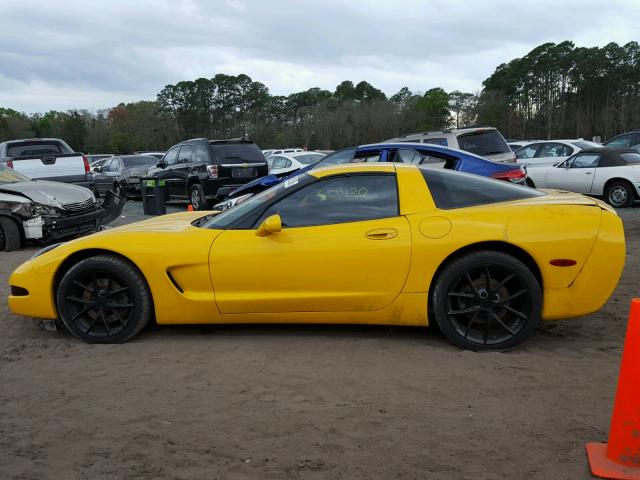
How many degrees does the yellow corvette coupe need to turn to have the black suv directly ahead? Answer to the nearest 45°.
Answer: approximately 90° to its right

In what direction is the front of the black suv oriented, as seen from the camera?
facing away from the viewer and to the left of the viewer

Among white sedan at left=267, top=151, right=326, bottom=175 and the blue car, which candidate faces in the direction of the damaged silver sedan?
the blue car

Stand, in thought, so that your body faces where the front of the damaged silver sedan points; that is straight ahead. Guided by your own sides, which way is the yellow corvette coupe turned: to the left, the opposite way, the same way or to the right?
the opposite way

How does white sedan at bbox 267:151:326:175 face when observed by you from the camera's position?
facing away from the viewer and to the left of the viewer

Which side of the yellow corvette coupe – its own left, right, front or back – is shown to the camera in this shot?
left

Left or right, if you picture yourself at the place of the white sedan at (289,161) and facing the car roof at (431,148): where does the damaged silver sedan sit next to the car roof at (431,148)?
right

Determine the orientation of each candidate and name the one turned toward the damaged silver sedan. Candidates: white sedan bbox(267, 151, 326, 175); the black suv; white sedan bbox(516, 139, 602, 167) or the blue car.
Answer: the blue car

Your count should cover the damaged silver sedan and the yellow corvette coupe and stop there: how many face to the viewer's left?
1

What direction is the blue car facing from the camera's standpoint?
to the viewer's left

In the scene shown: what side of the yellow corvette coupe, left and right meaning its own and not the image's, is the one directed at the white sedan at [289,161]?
right

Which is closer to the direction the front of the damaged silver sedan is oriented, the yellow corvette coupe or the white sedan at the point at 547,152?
the yellow corvette coupe
